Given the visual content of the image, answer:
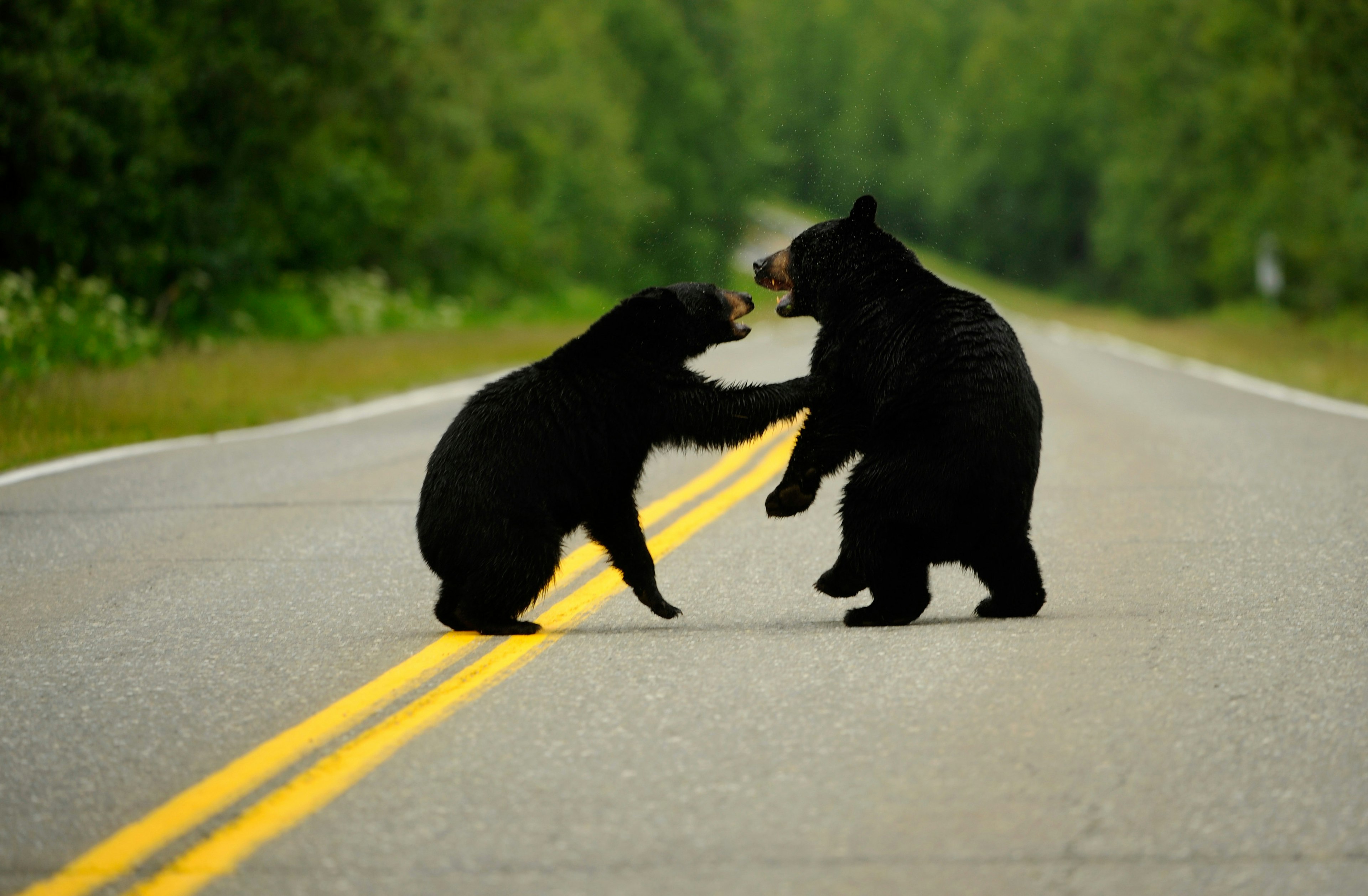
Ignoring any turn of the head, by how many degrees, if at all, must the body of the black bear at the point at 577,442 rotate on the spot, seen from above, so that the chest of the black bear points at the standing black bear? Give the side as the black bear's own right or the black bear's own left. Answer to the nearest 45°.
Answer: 0° — it already faces it

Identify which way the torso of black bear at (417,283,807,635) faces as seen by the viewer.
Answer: to the viewer's right
